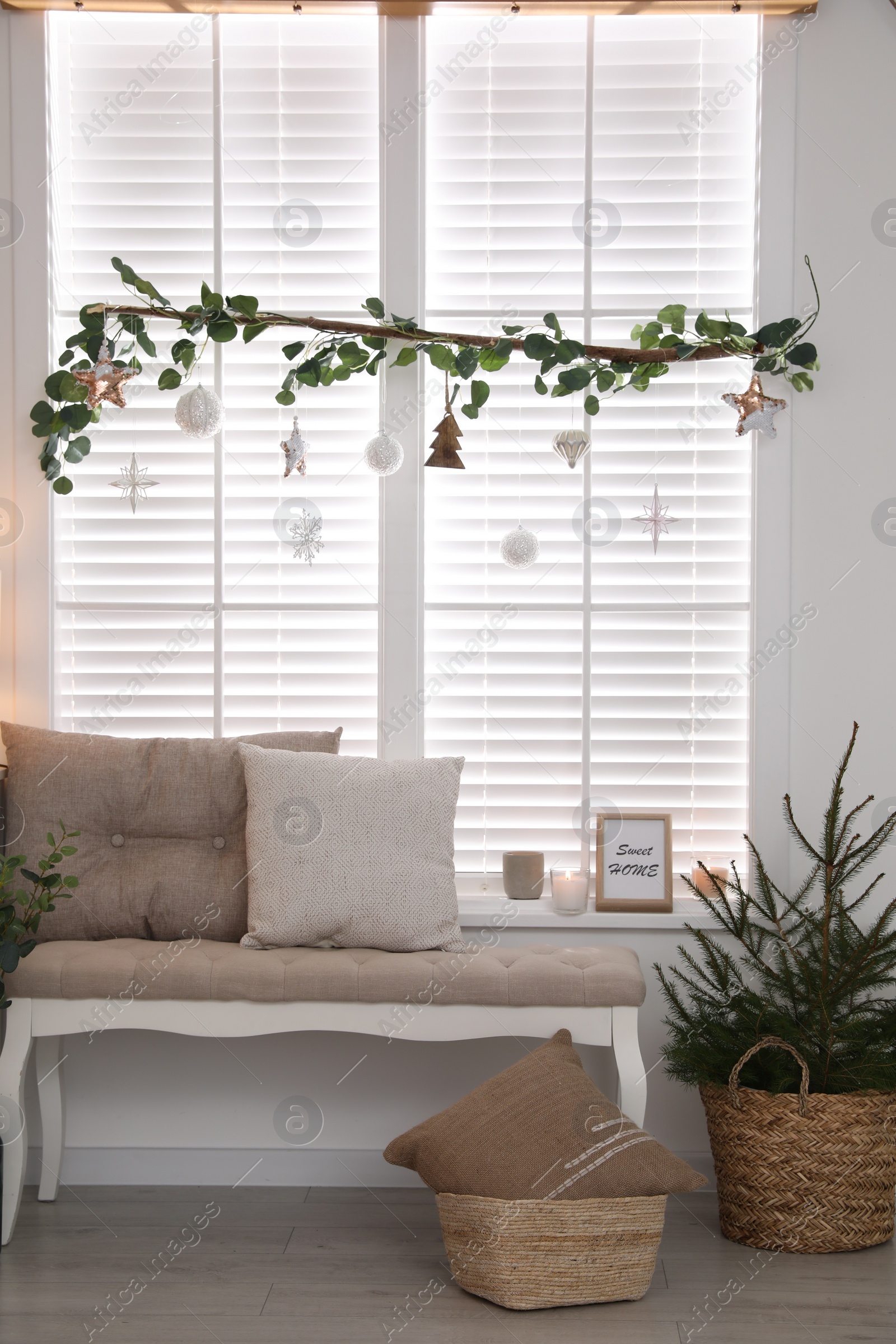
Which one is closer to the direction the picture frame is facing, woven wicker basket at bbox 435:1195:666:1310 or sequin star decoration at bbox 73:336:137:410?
the woven wicker basket

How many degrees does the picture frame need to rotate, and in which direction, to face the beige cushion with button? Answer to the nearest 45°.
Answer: approximately 90° to its right

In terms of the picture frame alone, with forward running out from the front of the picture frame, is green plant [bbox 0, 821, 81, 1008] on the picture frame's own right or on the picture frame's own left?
on the picture frame's own right

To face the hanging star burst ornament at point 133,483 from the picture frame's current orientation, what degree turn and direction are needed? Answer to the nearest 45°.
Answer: approximately 90° to its right

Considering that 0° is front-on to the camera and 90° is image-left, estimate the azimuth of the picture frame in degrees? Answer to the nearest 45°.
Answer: approximately 0°
